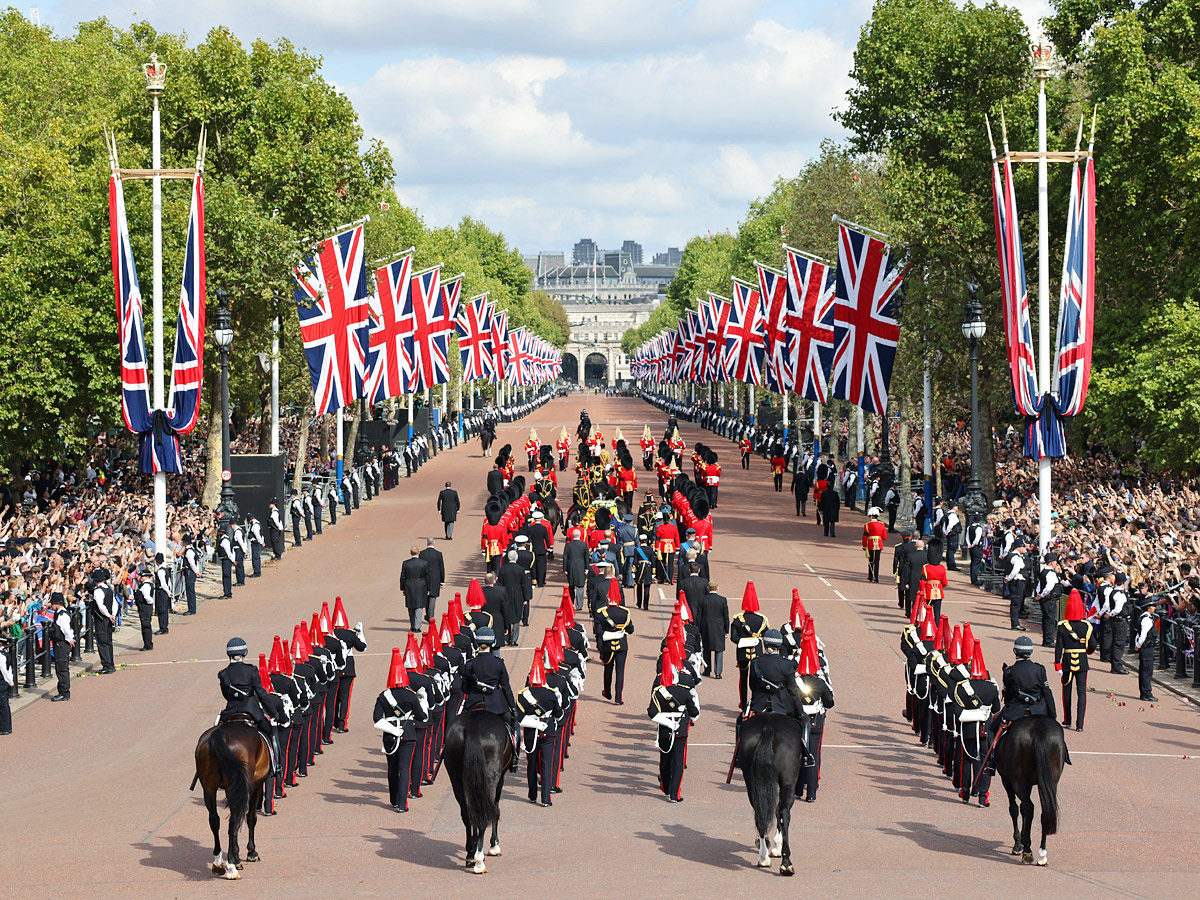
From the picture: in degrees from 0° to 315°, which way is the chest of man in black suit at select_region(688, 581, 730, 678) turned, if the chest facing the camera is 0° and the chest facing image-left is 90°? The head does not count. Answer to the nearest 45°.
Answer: approximately 180°

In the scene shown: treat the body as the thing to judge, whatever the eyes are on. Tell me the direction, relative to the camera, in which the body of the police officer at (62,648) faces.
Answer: to the viewer's left

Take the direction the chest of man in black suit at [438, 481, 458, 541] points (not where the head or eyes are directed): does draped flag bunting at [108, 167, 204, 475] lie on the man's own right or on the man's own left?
on the man's own left

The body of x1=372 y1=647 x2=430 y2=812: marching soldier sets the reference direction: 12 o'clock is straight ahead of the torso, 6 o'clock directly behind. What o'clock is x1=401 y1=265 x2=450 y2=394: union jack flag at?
The union jack flag is roughly at 12 o'clock from the marching soldier.

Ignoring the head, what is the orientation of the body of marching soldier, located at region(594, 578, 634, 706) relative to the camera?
away from the camera

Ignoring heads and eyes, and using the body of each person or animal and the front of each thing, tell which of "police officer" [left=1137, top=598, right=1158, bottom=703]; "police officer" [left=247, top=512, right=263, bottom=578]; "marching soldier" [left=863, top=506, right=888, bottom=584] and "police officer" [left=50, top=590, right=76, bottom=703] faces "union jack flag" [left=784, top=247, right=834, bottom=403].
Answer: the marching soldier

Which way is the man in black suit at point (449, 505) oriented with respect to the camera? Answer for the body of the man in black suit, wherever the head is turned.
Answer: away from the camera

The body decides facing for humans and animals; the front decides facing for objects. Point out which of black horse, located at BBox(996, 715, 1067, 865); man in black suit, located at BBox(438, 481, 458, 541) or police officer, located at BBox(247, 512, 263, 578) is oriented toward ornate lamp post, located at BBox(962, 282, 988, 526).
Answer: the black horse

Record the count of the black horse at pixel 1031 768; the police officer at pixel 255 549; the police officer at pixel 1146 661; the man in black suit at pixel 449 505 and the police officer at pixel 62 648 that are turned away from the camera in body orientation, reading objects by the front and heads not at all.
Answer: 2

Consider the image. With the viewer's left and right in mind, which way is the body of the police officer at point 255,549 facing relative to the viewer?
facing to the left of the viewer

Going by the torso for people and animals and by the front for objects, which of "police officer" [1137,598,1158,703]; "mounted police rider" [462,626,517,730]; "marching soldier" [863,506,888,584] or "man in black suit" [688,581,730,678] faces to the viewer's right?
the police officer

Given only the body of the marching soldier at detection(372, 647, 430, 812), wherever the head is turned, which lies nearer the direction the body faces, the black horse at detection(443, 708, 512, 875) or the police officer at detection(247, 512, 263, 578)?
the police officer
